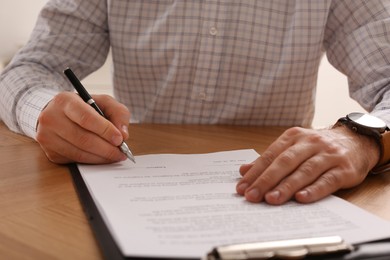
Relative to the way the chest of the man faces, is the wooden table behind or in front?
in front

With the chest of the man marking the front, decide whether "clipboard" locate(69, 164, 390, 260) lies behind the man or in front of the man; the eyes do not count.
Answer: in front

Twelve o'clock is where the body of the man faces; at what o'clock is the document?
The document is roughly at 12 o'clock from the man.

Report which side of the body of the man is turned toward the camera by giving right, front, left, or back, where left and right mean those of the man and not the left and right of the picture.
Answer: front

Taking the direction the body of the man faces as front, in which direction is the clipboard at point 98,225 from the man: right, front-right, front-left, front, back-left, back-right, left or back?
front
